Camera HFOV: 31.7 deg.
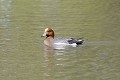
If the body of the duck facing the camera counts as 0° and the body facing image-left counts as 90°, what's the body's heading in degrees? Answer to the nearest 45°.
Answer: approximately 90°
